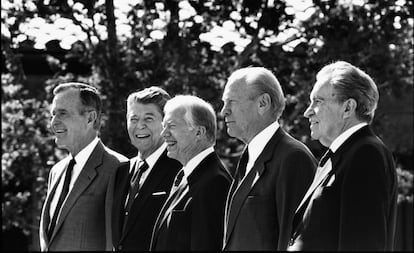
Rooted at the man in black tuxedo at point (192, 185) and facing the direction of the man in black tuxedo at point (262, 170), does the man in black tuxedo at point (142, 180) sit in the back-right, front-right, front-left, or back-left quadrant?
back-left

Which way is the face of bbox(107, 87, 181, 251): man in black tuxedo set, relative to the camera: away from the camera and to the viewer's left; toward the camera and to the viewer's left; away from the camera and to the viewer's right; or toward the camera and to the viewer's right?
toward the camera and to the viewer's left

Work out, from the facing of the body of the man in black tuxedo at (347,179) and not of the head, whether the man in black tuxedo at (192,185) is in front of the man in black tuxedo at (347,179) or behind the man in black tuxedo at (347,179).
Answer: in front

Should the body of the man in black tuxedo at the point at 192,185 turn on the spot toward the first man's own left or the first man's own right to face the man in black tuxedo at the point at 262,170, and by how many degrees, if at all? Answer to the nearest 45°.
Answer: approximately 135° to the first man's own left

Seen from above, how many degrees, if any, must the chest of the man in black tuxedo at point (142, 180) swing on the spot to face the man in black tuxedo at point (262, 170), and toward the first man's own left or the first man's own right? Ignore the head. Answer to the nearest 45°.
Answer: approximately 90° to the first man's own left

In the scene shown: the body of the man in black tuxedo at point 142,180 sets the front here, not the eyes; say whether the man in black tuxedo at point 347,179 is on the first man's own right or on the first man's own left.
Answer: on the first man's own left

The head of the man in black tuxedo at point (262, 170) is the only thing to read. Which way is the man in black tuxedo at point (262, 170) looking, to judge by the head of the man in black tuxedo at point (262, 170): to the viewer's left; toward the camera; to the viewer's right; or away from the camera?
to the viewer's left

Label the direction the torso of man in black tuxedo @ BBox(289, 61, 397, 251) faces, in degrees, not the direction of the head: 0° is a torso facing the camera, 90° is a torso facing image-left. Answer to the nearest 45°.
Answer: approximately 90°

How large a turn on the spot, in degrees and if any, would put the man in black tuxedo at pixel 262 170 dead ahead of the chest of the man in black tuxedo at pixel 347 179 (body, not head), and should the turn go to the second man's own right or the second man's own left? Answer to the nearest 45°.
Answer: approximately 45° to the second man's own right

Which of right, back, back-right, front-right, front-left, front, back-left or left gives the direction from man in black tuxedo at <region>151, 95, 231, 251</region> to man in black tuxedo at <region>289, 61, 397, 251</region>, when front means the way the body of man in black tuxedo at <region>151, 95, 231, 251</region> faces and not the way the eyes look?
back-left
